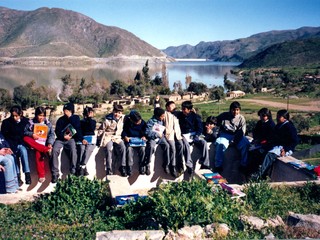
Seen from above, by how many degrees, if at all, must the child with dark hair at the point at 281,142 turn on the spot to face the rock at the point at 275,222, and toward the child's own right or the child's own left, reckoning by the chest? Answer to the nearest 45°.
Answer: approximately 45° to the child's own left

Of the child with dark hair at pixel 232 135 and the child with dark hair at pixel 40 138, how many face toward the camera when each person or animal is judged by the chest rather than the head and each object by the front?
2

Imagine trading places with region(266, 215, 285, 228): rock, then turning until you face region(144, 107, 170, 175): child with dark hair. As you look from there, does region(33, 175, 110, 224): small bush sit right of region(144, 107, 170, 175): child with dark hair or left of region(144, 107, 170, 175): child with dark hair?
left

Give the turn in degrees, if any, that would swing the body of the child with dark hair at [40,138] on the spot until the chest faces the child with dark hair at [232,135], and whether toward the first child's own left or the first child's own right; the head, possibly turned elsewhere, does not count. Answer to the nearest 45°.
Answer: approximately 90° to the first child's own left

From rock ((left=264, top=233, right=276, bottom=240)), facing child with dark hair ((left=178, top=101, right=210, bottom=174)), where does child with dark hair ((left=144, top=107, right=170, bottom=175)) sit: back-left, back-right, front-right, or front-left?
front-left

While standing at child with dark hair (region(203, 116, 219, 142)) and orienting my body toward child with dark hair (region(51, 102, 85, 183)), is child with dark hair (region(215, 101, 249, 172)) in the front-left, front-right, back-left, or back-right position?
back-left

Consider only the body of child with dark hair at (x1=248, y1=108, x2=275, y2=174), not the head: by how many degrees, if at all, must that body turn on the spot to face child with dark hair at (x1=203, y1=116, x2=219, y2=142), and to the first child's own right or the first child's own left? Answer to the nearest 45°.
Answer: approximately 45° to the first child's own right

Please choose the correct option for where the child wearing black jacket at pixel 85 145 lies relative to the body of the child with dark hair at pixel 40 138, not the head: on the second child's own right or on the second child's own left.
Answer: on the second child's own left

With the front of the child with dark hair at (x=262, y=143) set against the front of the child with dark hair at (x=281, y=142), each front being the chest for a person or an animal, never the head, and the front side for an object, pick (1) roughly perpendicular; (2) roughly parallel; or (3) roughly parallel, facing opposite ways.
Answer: roughly parallel

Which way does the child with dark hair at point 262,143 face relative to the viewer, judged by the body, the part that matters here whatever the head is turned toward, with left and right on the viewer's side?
facing the viewer and to the left of the viewer

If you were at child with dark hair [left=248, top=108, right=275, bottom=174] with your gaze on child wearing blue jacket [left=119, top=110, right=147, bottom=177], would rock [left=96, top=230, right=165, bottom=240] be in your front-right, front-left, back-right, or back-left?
front-left

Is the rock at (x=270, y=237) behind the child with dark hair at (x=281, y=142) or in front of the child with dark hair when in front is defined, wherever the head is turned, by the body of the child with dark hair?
in front

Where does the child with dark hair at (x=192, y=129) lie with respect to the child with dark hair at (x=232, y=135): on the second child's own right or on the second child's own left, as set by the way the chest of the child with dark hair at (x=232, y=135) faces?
on the second child's own right

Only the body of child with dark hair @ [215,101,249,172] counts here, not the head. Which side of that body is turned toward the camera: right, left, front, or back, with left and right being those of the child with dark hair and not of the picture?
front
